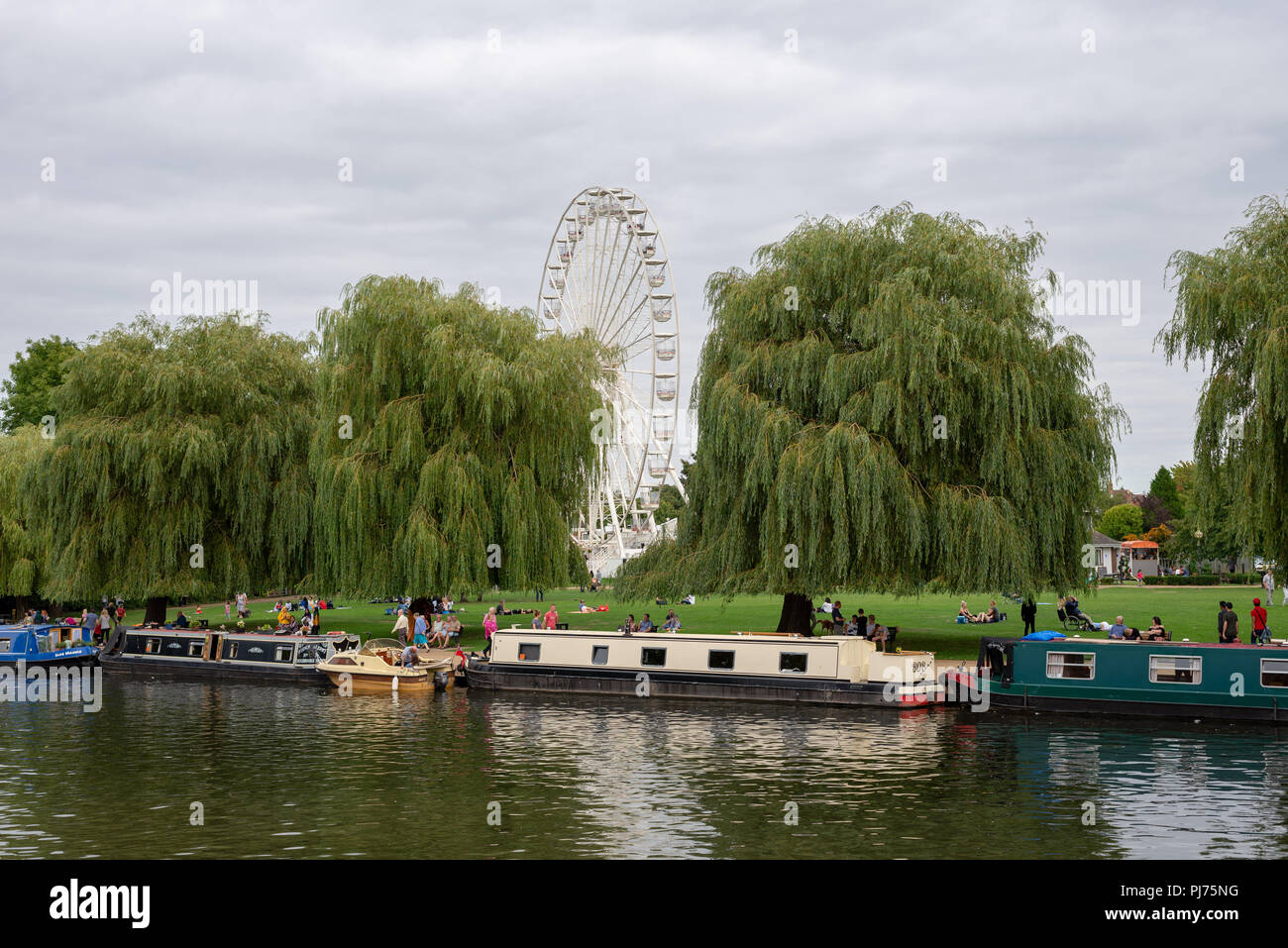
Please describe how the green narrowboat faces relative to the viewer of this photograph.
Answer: facing to the left of the viewer

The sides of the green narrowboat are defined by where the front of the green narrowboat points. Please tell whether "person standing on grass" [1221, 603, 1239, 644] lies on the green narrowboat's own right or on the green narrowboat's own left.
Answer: on the green narrowboat's own right

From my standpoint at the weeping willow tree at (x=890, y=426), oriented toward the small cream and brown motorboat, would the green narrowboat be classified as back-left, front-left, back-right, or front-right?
back-left

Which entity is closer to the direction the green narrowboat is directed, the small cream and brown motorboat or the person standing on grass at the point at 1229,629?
the small cream and brown motorboat

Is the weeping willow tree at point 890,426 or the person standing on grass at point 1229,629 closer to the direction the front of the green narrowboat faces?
the weeping willow tree
